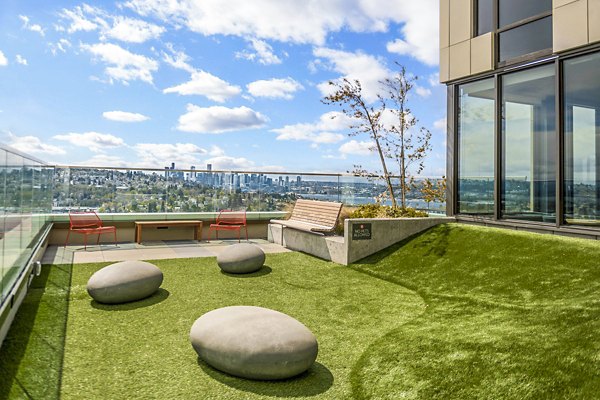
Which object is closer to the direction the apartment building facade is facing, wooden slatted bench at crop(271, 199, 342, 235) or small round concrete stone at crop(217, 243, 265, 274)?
the small round concrete stone

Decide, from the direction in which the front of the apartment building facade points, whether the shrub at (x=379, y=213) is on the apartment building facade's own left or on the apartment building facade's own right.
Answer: on the apartment building facade's own right

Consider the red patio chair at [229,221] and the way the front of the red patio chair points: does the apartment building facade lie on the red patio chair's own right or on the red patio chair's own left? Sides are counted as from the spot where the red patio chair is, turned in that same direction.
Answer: on the red patio chair's own left

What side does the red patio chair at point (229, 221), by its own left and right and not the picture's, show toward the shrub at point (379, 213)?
left

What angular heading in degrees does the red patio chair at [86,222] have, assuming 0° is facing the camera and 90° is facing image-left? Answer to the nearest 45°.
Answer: approximately 315°

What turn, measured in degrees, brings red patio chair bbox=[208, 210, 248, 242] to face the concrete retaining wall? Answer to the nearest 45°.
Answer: approximately 90° to its left

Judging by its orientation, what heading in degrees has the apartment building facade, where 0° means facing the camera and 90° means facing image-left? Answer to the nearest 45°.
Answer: approximately 45°

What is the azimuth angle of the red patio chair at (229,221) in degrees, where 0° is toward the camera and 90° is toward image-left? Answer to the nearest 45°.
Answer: approximately 45°
